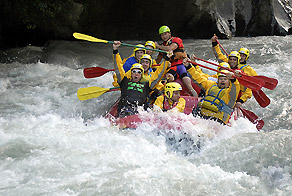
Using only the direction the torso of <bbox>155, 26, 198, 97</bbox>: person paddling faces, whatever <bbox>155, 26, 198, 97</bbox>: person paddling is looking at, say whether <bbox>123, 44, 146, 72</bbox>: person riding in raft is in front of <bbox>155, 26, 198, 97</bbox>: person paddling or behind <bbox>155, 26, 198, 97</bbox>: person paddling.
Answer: in front

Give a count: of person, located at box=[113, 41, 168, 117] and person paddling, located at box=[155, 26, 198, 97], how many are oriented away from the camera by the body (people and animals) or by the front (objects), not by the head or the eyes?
0

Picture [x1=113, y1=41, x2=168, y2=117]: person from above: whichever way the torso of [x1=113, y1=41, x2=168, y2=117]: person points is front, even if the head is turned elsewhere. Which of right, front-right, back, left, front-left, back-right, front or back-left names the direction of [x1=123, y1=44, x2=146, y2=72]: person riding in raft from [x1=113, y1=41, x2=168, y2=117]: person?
back

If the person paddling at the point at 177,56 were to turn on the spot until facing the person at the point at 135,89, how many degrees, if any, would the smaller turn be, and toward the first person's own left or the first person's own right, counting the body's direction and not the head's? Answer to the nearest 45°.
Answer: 0° — they already face them

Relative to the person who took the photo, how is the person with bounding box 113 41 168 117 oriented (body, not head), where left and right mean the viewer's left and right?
facing the viewer

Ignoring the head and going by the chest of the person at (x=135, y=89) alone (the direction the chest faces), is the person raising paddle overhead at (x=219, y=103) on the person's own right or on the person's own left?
on the person's own left

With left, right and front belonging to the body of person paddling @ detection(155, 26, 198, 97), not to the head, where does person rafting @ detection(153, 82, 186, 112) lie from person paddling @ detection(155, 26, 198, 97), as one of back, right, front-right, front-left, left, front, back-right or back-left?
front-left

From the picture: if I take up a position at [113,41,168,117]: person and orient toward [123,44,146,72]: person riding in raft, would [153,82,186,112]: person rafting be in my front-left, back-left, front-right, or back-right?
back-right

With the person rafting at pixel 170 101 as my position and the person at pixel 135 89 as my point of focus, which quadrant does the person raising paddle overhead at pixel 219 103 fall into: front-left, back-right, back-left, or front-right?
back-right

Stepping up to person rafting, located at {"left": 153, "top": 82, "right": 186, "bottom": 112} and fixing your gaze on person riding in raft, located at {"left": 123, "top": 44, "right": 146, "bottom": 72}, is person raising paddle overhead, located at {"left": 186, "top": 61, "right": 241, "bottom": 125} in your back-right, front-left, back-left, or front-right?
back-right
